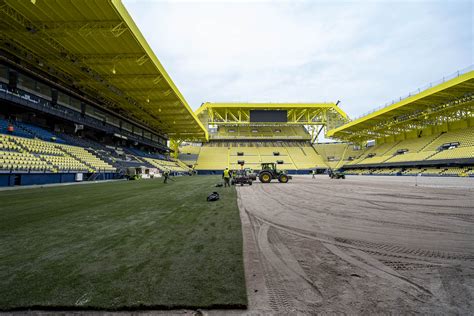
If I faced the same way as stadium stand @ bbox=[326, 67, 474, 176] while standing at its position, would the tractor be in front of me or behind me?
in front

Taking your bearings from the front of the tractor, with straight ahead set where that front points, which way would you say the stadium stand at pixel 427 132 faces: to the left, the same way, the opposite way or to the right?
the opposite way

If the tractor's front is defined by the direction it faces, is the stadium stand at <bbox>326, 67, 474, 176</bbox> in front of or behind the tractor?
in front

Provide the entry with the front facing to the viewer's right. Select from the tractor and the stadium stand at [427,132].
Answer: the tractor

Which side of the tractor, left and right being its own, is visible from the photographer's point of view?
right

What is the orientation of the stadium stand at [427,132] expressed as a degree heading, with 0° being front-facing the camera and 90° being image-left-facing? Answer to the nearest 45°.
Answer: approximately 45°
